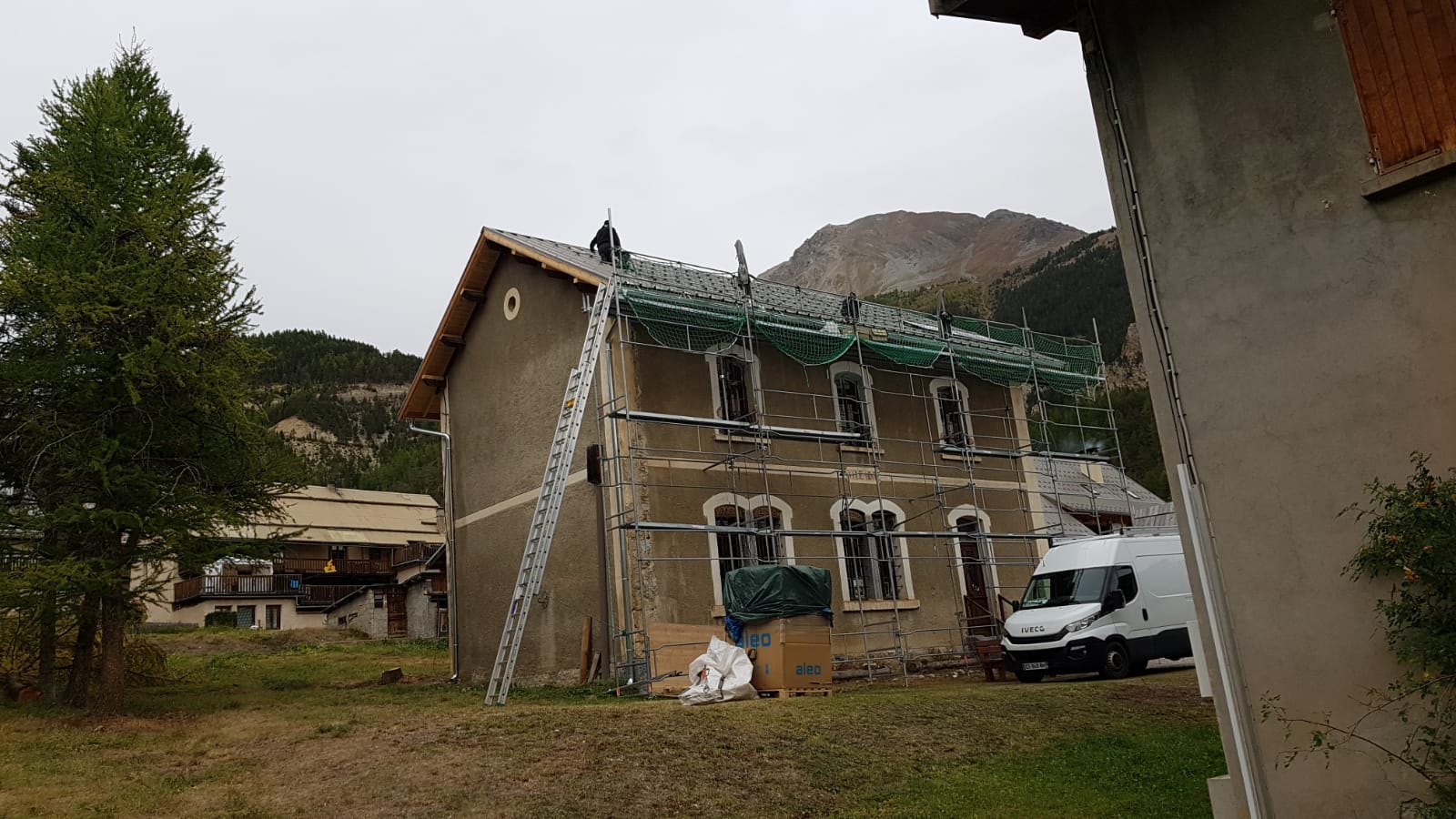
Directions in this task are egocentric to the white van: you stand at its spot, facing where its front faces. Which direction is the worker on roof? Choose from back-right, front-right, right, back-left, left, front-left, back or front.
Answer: front-right

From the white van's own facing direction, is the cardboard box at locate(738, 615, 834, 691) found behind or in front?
in front

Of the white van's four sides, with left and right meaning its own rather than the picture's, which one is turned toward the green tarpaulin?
front

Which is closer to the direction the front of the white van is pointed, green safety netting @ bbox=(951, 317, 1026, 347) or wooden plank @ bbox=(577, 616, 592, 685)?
the wooden plank

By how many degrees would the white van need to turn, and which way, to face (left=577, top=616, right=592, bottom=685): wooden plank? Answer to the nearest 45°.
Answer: approximately 45° to its right

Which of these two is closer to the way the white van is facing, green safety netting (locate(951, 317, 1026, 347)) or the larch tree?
the larch tree

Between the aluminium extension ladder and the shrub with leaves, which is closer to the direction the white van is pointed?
the aluminium extension ladder

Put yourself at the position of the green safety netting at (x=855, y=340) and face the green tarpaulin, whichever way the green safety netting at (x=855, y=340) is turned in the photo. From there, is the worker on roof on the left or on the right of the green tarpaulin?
right

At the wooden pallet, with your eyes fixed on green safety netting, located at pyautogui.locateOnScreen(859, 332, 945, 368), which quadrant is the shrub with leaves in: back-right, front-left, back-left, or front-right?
back-right

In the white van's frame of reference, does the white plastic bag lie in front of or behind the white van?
in front

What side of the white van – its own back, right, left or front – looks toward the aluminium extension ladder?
front

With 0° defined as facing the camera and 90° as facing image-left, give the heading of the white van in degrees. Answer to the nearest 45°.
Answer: approximately 45°

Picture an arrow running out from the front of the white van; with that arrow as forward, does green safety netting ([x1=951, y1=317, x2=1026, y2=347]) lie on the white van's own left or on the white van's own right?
on the white van's own right

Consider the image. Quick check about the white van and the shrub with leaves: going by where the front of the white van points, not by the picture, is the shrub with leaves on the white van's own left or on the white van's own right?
on the white van's own left
